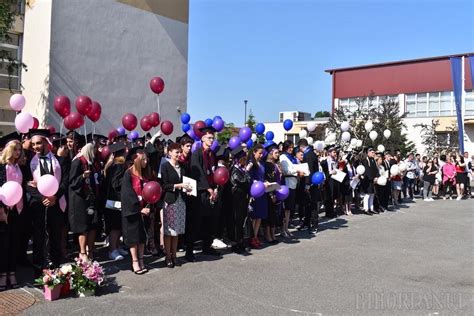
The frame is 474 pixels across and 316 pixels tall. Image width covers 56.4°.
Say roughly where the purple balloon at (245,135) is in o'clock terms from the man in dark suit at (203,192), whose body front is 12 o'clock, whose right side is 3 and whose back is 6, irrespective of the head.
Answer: The purple balloon is roughly at 8 o'clock from the man in dark suit.

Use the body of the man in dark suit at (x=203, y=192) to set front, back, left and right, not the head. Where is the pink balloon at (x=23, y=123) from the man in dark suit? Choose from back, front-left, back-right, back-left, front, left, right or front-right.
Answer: back-right

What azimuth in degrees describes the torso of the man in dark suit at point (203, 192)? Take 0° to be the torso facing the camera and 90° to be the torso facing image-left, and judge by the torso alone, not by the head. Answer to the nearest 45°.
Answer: approximately 315°

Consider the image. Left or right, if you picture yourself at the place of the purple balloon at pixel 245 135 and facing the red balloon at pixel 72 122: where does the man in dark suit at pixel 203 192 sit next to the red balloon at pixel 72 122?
left

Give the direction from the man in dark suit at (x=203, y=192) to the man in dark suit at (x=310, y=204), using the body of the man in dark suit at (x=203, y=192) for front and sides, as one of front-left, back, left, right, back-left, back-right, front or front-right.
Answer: left
